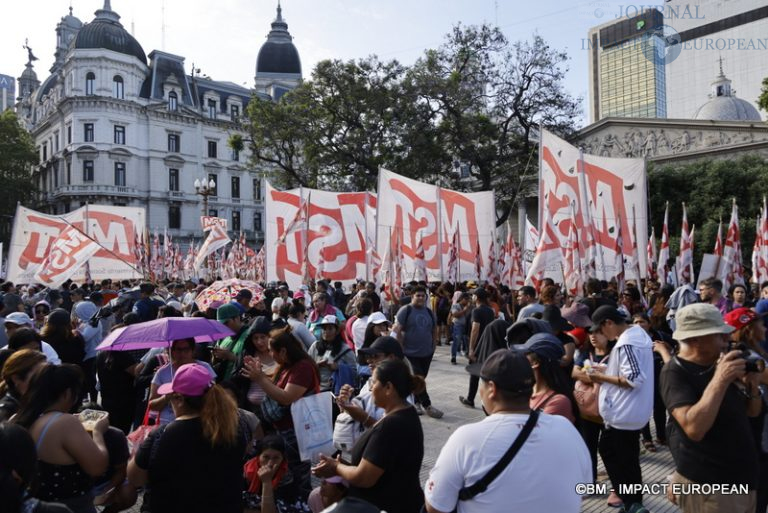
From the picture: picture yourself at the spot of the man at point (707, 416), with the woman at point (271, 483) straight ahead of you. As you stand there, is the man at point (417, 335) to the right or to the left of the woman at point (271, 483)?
right

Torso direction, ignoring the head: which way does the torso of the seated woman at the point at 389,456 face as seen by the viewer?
to the viewer's left

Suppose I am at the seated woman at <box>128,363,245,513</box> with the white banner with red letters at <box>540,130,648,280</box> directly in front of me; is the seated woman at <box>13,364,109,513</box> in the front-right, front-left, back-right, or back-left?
back-left

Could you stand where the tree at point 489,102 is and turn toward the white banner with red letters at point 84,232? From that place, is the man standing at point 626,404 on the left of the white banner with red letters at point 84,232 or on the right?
left
